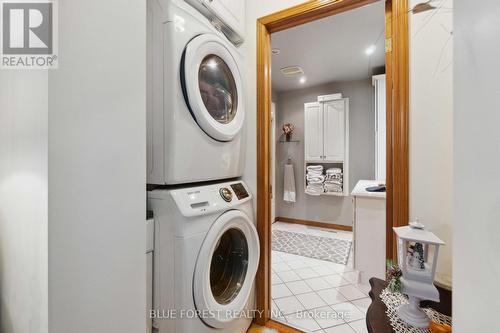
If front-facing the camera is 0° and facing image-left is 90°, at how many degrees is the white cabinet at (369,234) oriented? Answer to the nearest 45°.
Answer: approximately 90°

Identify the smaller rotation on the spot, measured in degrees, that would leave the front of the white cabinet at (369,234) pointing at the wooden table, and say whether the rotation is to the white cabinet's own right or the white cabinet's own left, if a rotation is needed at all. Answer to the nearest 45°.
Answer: approximately 90° to the white cabinet's own left

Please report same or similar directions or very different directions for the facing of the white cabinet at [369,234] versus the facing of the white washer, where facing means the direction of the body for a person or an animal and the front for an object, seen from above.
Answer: very different directions

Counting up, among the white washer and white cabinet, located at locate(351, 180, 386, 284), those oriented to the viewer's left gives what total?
1

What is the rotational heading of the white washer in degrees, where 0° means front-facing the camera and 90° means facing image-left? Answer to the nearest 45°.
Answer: approximately 315°
